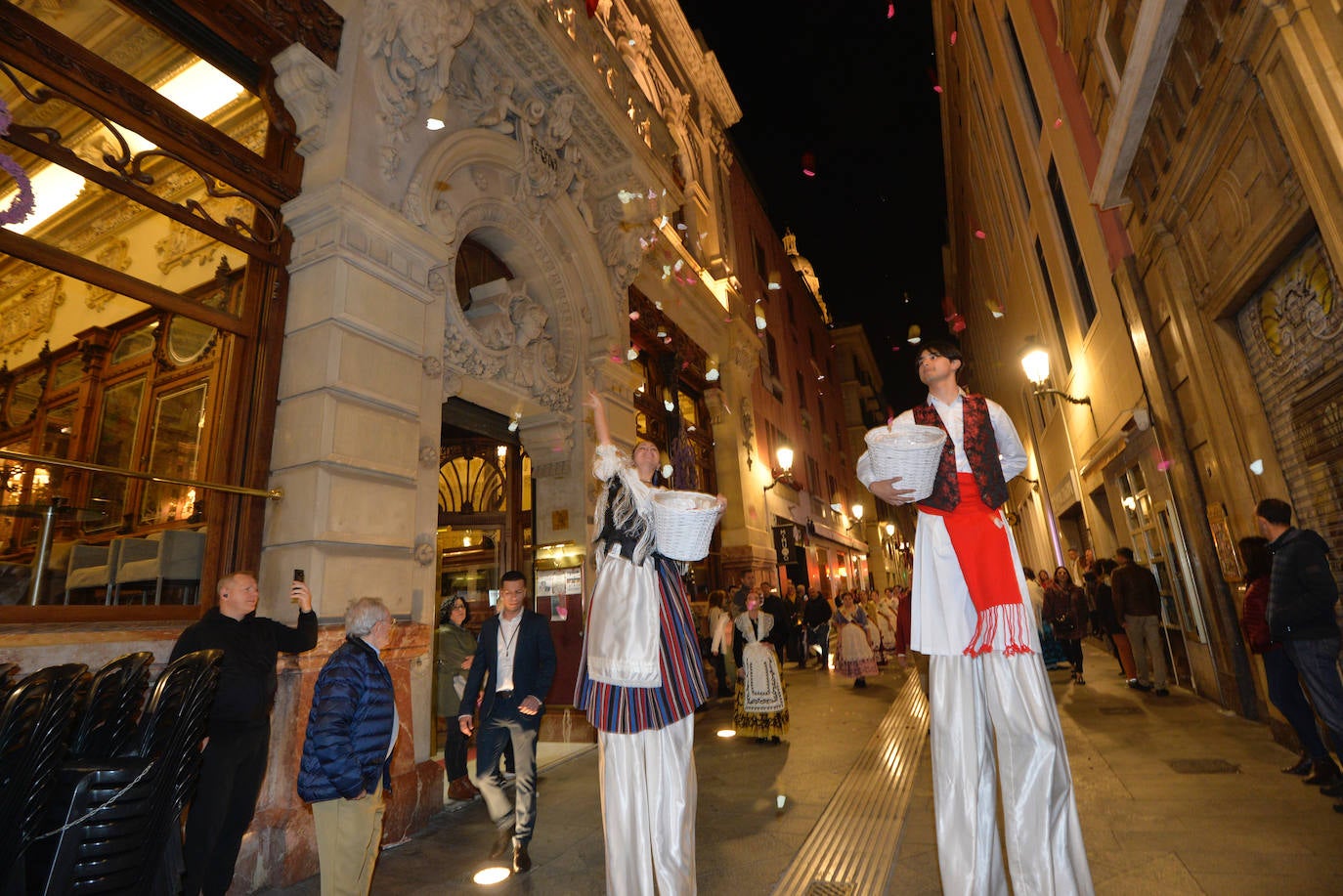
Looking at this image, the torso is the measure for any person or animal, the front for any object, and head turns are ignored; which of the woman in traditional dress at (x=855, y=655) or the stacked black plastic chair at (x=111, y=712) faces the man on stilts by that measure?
the woman in traditional dress

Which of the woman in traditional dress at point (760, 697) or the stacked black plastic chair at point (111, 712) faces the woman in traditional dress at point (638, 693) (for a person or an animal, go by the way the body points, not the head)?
the woman in traditional dress at point (760, 697)

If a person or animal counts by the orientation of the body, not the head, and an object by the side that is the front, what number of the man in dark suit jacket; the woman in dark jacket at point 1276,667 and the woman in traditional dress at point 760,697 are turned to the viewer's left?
1

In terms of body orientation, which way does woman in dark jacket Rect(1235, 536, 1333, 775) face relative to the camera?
to the viewer's left

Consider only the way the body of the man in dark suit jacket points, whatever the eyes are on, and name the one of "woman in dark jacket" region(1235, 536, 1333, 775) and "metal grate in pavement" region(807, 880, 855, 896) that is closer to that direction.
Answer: the metal grate in pavement

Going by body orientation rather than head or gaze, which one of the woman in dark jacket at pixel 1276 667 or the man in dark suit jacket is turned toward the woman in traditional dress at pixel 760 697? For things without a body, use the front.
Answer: the woman in dark jacket

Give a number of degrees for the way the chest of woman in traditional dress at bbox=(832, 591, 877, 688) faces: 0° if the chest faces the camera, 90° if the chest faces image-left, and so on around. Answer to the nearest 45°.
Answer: approximately 0°

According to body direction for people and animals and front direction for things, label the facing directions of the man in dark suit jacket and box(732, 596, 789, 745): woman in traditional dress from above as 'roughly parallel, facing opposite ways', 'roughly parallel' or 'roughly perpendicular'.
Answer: roughly parallel

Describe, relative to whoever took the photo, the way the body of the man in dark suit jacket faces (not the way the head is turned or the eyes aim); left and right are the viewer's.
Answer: facing the viewer

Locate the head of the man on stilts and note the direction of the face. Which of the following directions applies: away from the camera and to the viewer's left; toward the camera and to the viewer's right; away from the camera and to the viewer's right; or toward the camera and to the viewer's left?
toward the camera and to the viewer's left

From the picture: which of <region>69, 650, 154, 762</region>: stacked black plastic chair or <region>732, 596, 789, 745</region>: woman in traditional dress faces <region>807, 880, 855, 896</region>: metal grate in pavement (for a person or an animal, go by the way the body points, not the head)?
the woman in traditional dress

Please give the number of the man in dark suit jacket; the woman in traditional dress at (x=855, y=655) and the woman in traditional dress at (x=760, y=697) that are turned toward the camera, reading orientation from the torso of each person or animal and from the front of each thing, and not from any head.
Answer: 3

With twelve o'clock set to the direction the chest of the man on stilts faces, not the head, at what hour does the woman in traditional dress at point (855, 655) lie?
The woman in traditional dress is roughly at 6 o'clock from the man on stilts.
